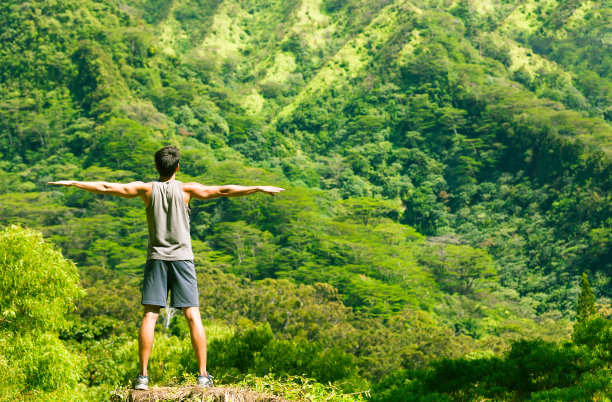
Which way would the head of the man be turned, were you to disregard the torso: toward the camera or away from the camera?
away from the camera

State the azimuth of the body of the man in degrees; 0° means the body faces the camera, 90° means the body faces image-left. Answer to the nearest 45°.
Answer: approximately 180°
